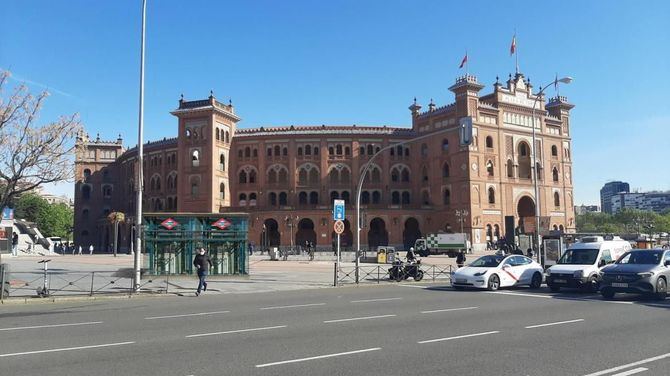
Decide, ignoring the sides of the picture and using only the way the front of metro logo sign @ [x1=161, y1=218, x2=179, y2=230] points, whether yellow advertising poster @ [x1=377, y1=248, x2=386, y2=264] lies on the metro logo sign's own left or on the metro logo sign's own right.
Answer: on the metro logo sign's own left

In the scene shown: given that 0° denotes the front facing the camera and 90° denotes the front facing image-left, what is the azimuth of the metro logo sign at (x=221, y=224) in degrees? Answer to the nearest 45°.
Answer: approximately 0°

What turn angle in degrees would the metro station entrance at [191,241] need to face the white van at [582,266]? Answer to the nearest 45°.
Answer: approximately 45° to its left

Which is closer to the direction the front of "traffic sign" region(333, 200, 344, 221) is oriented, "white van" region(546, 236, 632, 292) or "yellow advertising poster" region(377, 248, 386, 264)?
the white van

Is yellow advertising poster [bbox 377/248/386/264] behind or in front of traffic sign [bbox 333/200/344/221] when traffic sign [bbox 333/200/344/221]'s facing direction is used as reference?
behind

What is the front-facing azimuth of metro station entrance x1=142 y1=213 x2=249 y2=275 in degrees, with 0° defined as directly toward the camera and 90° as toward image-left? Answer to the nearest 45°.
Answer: approximately 0°

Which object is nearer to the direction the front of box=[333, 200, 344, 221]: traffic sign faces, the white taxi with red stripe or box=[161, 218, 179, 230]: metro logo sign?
the white taxi with red stripe

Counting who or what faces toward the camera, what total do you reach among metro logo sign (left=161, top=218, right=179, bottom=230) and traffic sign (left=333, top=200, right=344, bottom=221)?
2

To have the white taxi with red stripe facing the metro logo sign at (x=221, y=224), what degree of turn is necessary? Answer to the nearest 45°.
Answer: approximately 45° to its right
